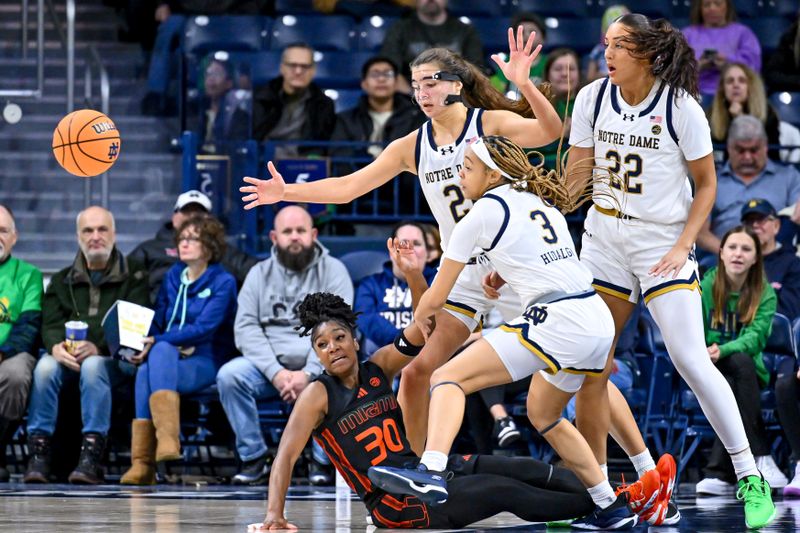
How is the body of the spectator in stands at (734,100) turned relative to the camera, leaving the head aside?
toward the camera

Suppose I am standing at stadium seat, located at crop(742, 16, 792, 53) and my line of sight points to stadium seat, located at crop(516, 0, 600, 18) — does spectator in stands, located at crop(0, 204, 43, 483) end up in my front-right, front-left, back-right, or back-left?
front-left

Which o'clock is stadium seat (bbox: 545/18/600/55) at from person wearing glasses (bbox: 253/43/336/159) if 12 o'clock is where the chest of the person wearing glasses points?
The stadium seat is roughly at 8 o'clock from the person wearing glasses.

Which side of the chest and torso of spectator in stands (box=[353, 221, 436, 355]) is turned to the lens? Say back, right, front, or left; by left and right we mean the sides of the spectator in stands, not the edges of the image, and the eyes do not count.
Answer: front

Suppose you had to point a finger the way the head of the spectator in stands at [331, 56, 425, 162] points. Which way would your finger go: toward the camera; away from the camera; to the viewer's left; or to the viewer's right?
toward the camera

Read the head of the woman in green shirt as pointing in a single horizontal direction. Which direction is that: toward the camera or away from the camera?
toward the camera

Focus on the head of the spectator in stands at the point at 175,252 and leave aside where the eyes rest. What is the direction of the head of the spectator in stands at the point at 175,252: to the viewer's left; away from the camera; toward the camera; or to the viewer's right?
toward the camera

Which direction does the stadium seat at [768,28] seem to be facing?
toward the camera

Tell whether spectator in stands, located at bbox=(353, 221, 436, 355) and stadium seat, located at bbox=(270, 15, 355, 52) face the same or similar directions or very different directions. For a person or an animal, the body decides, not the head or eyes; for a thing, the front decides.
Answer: same or similar directions

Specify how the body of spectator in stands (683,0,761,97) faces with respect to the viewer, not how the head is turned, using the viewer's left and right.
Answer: facing the viewer

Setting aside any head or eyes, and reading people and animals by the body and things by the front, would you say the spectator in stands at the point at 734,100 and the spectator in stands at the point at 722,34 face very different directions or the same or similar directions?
same or similar directions

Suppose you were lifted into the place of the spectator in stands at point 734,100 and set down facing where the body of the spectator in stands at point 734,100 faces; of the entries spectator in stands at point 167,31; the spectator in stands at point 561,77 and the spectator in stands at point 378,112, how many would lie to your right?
3

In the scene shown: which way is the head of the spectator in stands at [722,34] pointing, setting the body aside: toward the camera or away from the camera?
toward the camera

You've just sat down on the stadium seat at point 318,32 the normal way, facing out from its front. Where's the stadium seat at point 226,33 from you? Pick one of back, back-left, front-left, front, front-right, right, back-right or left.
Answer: right

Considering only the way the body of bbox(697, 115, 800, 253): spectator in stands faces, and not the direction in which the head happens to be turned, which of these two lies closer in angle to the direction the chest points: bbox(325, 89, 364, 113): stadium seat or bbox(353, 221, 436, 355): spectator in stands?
the spectator in stands
